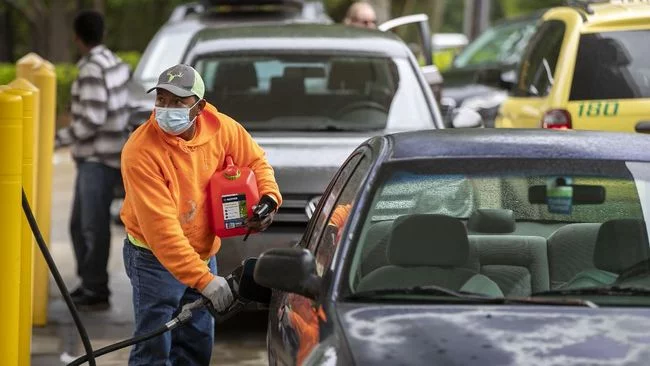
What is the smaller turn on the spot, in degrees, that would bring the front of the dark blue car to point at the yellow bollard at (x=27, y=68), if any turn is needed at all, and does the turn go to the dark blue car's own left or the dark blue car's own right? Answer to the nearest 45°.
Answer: approximately 135° to the dark blue car's own right

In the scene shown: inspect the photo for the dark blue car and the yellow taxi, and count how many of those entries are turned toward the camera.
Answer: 1

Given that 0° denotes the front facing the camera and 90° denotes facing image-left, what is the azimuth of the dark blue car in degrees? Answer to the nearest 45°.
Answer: approximately 0°

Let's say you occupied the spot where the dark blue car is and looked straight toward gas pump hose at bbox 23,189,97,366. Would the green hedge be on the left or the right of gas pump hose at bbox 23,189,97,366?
right

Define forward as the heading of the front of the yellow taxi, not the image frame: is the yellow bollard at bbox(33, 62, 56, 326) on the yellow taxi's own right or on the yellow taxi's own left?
on the yellow taxi's own left

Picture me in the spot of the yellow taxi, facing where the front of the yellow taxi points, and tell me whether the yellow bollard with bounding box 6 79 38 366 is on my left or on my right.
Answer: on my left

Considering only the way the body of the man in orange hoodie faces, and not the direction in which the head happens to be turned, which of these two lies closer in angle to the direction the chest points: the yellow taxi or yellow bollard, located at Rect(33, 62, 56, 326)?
the yellow taxi

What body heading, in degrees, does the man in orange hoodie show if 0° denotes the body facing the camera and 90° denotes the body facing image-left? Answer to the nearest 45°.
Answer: approximately 315°

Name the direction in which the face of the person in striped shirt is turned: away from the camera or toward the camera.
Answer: away from the camera
